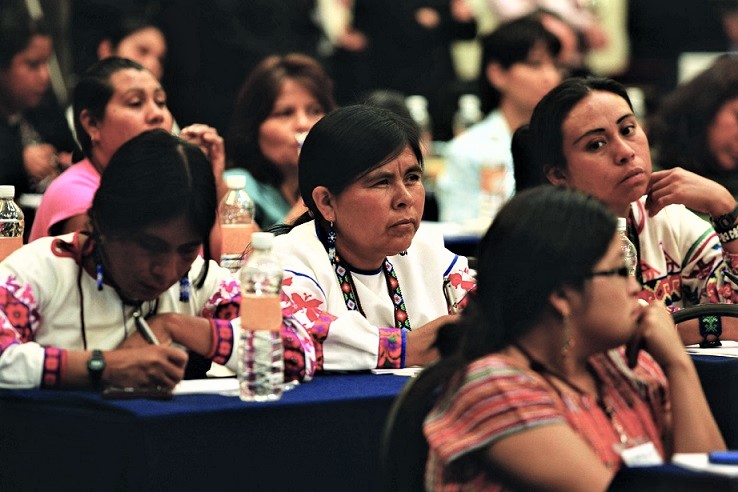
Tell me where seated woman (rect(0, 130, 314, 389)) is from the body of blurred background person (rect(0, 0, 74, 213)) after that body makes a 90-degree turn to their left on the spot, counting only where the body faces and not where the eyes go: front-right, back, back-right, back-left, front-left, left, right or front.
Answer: back-right

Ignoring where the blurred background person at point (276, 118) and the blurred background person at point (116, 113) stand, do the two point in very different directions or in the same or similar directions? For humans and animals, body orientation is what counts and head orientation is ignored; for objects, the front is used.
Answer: same or similar directions

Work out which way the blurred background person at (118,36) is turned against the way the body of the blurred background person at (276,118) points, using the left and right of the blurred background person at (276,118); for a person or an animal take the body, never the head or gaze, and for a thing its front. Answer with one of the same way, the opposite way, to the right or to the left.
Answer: the same way

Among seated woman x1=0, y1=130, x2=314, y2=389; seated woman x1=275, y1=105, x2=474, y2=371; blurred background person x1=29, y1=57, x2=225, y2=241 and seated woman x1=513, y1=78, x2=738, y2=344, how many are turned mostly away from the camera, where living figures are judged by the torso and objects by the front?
0

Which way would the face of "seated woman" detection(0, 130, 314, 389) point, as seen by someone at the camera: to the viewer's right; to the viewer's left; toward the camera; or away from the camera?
toward the camera

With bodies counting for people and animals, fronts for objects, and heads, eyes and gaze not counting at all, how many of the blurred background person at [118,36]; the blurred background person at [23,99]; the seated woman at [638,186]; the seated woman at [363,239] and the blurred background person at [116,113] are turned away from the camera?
0

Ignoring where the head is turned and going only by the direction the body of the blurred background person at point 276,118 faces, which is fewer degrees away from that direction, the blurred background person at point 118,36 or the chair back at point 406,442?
the chair back

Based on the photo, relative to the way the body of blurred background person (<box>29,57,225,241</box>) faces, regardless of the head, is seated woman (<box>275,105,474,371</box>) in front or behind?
in front

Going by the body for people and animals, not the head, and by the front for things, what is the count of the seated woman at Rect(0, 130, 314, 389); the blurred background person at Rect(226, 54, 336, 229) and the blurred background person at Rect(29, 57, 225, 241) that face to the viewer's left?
0

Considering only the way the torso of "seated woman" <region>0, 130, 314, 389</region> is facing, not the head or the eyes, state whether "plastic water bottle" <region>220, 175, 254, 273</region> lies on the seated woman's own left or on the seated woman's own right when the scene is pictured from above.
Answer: on the seated woman's own left

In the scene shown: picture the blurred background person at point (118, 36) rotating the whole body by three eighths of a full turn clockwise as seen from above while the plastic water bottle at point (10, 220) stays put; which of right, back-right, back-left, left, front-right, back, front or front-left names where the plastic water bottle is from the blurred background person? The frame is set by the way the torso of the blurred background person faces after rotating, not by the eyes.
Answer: left

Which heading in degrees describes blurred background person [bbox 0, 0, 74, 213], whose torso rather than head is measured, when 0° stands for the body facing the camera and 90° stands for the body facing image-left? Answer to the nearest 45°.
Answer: approximately 315°

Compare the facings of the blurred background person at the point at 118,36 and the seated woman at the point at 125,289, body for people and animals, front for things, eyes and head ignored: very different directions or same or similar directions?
same or similar directions

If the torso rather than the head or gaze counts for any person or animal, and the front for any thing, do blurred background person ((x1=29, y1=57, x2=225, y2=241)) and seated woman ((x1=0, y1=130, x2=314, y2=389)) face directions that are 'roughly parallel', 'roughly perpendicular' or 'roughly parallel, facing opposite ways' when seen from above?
roughly parallel

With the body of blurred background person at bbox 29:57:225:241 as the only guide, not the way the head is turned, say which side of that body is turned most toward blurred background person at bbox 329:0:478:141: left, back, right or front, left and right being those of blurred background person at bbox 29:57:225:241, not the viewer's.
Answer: left

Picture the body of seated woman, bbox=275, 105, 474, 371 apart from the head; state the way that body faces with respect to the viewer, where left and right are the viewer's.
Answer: facing the viewer and to the right of the viewer

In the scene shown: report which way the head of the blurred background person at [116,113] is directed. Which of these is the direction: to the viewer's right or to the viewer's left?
to the viewer's right

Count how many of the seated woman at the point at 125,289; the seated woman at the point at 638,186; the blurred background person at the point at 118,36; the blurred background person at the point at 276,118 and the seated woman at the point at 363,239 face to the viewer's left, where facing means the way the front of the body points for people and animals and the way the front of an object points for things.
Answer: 0
